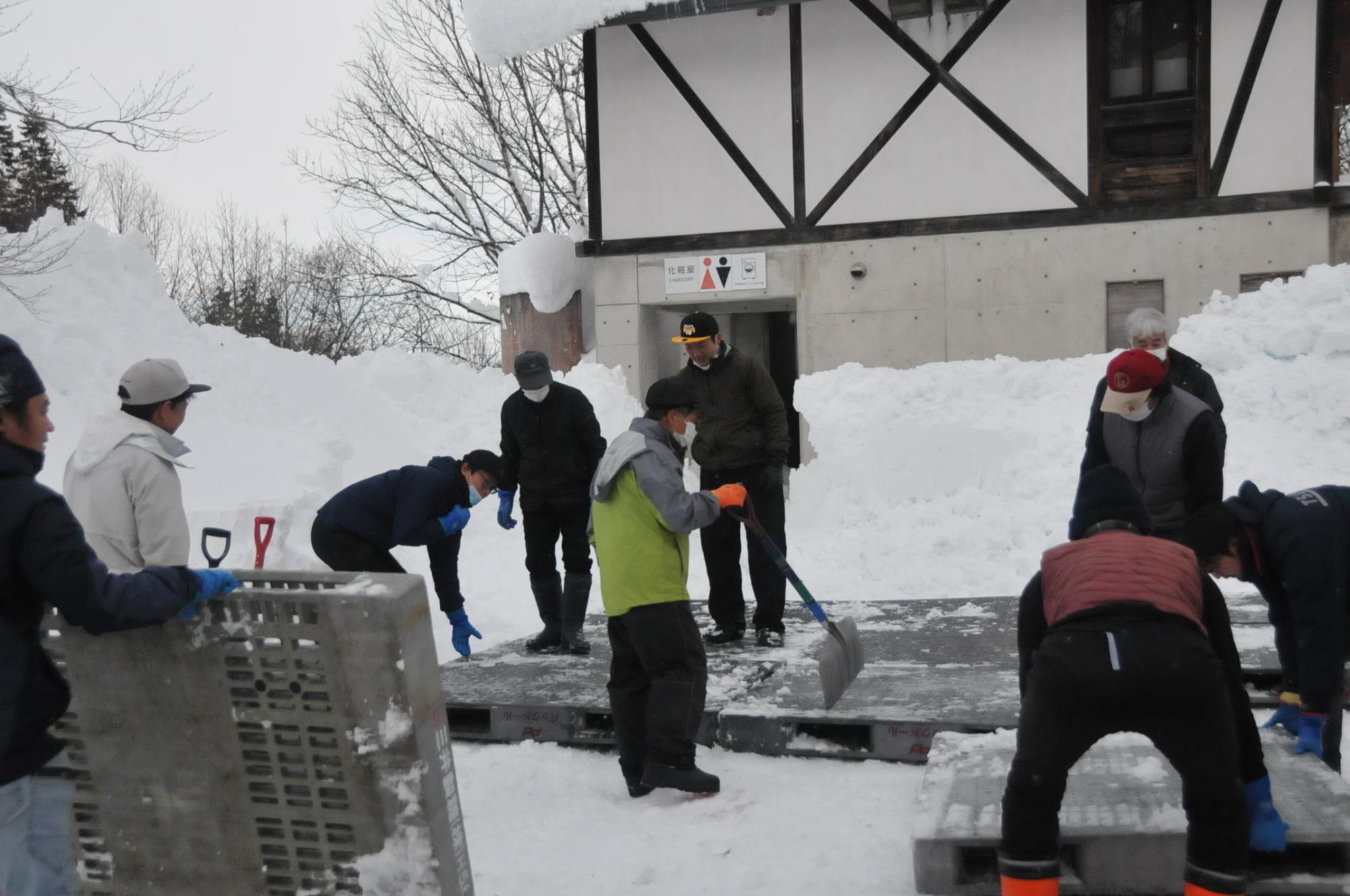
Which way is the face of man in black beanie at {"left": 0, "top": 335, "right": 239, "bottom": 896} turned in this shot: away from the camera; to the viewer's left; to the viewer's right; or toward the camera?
to the viewer's right

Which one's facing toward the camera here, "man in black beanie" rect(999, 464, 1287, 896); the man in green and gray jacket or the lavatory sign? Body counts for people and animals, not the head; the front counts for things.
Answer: the lavatory sign

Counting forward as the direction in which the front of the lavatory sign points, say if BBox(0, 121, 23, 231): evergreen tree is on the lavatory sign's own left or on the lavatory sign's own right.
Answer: on the lavatory sign's own right

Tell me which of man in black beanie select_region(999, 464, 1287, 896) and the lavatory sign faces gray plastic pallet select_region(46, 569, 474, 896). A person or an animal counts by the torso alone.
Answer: the lavatory sign

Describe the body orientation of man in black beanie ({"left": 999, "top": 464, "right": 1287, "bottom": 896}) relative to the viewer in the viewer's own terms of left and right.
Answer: facing away from the viewer

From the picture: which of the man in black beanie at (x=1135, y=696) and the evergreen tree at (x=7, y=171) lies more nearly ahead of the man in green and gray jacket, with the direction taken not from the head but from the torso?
the man in black beanie

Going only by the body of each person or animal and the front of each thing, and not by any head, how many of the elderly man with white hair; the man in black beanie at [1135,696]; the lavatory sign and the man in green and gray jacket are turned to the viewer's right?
1

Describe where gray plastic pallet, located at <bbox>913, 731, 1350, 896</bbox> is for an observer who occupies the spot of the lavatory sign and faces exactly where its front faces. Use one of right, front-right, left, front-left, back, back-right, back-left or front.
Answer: front

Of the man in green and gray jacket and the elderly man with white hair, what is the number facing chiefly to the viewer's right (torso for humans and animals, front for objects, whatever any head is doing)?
1

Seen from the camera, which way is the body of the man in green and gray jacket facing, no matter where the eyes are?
to the viewer's right

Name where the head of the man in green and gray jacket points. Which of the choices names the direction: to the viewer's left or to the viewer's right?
to the viewer's right

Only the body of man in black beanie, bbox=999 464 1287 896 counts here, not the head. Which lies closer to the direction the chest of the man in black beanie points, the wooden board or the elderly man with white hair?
the elderly man with white hair

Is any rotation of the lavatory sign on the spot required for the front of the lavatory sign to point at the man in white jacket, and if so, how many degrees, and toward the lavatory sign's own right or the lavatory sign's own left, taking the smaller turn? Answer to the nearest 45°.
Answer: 0° — it already faces them

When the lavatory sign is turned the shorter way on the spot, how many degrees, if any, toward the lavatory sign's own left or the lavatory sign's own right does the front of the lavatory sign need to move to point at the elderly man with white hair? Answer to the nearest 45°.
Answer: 0° — it already faces them

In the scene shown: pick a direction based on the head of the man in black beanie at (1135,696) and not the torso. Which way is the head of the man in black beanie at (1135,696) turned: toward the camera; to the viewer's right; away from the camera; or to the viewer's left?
away from the camera
